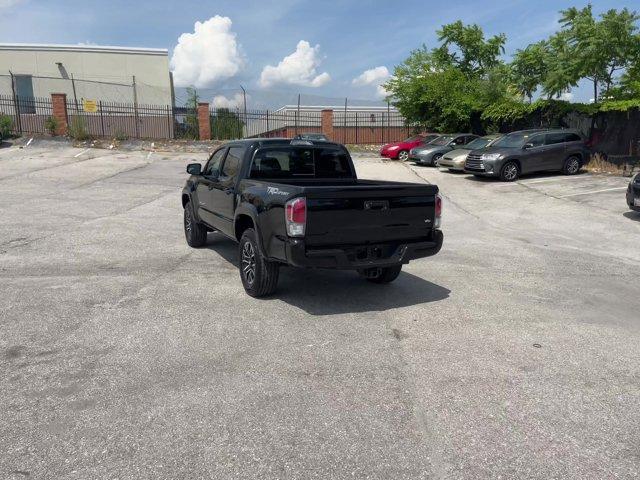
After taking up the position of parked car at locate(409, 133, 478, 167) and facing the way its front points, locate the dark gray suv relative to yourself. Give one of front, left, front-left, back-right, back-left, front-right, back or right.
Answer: left

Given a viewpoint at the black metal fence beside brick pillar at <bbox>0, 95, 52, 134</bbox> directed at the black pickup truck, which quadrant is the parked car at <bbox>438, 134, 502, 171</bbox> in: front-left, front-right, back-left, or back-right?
front-left

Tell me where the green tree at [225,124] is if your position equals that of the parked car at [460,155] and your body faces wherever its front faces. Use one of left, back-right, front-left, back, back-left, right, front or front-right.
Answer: right

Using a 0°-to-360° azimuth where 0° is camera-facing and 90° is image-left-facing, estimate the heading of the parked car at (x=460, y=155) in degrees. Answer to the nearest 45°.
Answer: approximately 45°

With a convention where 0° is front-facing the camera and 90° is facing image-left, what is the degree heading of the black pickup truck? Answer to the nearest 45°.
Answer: approximately 135°

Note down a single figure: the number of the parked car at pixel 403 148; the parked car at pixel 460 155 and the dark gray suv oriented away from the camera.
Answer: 0

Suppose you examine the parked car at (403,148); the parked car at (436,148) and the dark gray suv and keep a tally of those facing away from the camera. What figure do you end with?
0

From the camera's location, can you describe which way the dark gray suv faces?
facing the viewer and to the left of the viewer

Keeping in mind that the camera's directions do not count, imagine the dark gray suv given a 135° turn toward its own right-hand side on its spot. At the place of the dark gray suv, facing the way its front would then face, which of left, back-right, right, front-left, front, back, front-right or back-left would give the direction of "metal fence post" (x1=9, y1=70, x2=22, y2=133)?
left

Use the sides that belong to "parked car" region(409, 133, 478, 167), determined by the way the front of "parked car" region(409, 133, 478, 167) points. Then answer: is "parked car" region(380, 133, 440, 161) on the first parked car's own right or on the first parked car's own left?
on the first parked car's own right

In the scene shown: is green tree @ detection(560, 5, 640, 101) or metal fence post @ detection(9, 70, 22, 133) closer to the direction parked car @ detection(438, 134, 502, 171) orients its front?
the metal fence post

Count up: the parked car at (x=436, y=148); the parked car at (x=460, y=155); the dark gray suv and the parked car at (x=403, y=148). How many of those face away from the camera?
0

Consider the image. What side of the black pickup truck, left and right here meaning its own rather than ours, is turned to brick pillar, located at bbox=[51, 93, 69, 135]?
front

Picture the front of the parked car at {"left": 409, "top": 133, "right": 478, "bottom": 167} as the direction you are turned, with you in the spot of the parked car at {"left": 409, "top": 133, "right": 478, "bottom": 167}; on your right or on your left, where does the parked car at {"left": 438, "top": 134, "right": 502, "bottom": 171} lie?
on your left
